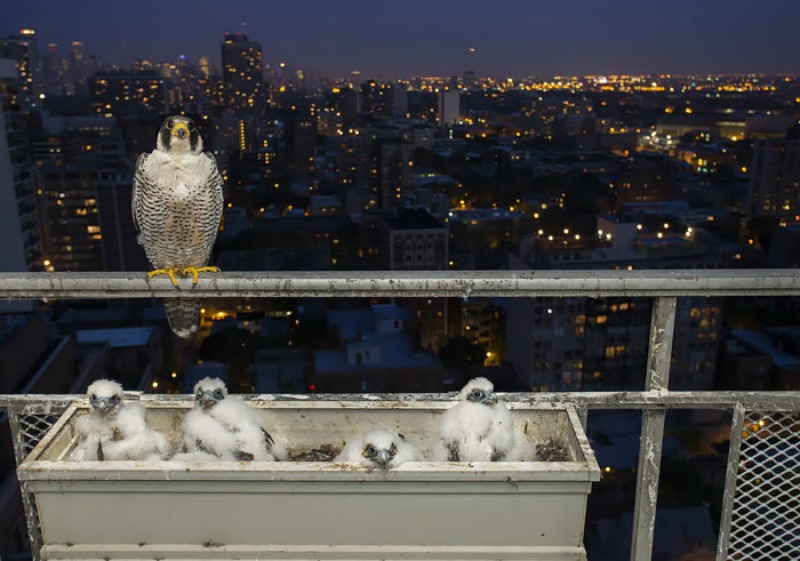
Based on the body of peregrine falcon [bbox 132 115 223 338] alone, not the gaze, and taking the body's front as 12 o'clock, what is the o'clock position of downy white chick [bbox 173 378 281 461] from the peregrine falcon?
The downy white chick is roughly at 12 o'clock from the peregrine falcon.

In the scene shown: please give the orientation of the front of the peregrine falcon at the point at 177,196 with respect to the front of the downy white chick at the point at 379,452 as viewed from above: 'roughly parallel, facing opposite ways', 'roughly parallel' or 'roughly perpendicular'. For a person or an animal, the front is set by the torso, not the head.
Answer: roughly parallel

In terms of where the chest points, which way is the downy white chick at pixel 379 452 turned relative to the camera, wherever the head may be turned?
toward the camera

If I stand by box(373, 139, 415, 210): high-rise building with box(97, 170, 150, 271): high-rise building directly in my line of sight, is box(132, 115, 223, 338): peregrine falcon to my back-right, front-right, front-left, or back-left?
front-left

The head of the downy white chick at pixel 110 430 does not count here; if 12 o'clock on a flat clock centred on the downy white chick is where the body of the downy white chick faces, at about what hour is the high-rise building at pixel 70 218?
The high-rise building is roughly at 6 o'clock from the downy white chick.

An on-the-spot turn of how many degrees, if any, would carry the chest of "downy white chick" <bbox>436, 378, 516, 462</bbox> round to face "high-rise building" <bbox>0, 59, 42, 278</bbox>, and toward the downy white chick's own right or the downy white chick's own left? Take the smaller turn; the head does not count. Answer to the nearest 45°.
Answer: approximately 135° to the downy white chick's own right

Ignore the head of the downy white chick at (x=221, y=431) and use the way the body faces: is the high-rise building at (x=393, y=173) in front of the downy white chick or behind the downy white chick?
behind

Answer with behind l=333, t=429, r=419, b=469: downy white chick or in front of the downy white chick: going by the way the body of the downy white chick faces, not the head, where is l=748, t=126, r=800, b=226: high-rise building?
behind

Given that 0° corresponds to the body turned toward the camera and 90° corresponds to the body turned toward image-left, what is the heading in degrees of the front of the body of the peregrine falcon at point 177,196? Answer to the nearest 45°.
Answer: approximately 0°

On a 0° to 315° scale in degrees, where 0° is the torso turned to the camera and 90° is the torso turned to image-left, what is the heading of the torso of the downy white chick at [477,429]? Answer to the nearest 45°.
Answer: approximately 0°

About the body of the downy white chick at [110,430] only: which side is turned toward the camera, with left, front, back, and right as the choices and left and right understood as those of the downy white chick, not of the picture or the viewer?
front
